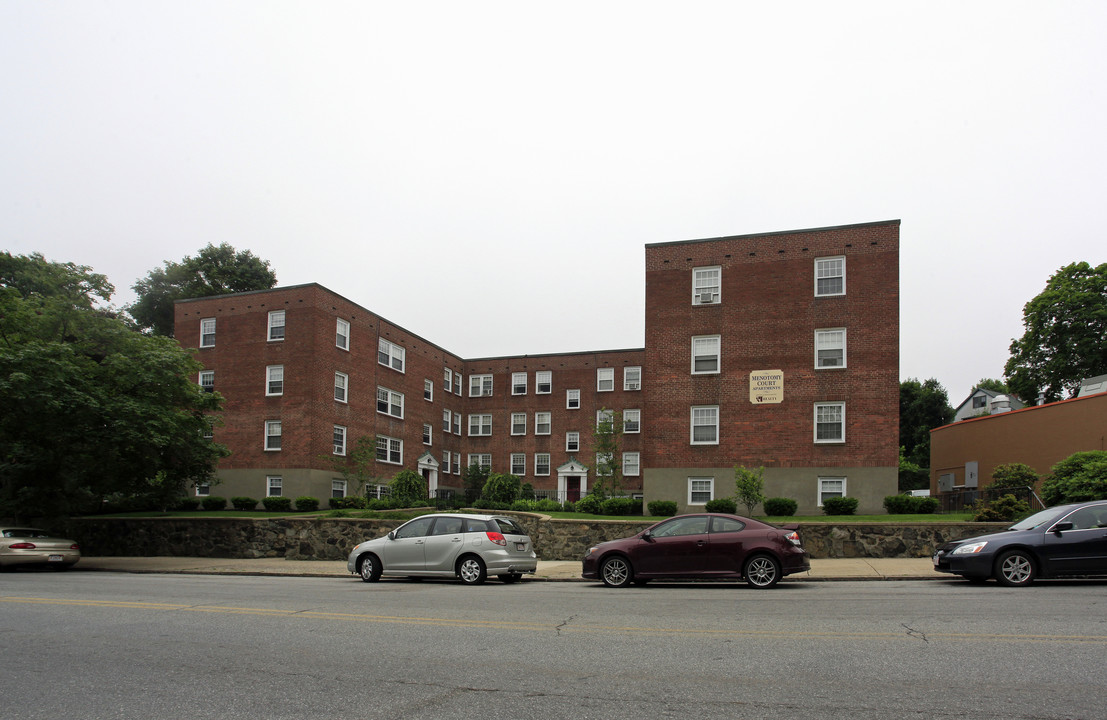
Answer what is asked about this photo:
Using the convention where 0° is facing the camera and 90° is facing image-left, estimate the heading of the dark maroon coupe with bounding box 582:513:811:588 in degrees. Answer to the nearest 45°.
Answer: approximately 90°

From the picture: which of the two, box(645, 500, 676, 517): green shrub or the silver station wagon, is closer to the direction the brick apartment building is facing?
the silver station wagon

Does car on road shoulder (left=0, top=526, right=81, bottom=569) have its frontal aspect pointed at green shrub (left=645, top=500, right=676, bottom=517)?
no

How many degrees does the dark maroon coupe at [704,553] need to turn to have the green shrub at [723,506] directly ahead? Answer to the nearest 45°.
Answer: approximately 90° to its right

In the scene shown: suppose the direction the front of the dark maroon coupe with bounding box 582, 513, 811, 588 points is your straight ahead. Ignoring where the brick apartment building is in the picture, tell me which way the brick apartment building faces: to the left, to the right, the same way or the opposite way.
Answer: to the left

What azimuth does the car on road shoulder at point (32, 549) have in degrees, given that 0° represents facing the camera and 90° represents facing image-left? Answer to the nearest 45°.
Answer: approximately 135°

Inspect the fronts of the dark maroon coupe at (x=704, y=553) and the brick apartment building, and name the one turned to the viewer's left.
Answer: the dark maroon coupe

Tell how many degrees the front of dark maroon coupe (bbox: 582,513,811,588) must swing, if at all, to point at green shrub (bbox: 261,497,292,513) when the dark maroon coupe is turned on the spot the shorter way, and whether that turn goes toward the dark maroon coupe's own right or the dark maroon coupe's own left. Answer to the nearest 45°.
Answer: approximately 45° to the dark maroon coupe's own right

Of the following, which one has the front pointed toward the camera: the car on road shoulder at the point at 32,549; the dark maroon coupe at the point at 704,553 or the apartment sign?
the apartment sign

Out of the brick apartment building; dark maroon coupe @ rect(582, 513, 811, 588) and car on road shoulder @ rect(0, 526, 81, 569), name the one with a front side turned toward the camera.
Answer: the brick apartment building

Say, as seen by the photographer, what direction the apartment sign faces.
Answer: facing the viewer

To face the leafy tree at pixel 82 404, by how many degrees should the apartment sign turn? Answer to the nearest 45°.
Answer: approximately 45° to its right

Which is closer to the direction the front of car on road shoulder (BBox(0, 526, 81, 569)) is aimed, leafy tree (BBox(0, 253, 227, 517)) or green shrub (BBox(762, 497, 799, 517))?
the leafy tree
